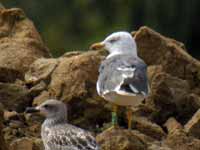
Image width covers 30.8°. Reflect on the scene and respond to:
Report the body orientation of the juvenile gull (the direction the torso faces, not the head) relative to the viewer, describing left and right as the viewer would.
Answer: facing to the left of the viewer

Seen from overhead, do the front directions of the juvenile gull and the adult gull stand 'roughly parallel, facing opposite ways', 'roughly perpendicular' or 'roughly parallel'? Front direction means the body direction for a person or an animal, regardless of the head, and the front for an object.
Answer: roughly perpendicular

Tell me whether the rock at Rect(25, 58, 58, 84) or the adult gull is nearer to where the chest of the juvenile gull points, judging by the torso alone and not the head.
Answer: the rock

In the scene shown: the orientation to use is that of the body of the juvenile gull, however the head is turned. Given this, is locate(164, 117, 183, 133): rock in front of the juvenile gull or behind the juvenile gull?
behind

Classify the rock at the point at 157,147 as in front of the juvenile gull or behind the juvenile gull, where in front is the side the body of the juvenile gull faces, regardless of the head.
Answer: behind
